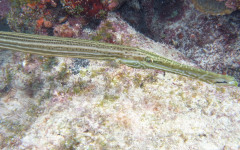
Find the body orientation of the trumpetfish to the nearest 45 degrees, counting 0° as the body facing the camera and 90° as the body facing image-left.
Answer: approximately 270°
